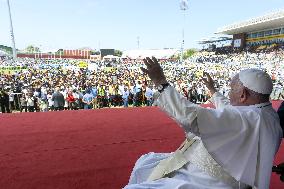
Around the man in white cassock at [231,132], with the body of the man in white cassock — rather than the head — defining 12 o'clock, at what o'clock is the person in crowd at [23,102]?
The person in crowd is roughly at 12 o'clock from the man in white cassock.

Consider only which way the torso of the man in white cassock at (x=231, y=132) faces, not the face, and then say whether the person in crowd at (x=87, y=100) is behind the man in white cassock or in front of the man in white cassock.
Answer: in front

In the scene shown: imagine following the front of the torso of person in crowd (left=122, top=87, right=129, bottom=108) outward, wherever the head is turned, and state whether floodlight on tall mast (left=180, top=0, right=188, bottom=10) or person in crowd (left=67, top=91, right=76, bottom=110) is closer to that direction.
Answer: the person in crowd

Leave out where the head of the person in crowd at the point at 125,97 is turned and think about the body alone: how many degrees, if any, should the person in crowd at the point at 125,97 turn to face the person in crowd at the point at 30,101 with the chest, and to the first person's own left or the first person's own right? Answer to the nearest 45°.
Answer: approximately 90° to the first person's own right

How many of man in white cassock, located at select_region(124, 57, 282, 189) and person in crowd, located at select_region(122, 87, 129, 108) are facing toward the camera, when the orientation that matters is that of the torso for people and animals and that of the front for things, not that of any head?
1

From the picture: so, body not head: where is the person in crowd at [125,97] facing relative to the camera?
toward the camera

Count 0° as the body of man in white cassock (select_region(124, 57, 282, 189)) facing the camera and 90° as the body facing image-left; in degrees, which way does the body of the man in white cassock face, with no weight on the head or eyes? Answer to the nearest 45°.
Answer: approximately 135°

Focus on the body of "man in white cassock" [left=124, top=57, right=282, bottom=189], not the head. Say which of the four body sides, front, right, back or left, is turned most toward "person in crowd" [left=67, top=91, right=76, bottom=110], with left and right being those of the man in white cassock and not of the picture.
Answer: front

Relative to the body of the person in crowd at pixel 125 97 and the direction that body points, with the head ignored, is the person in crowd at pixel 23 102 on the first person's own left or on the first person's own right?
on the first person's own right

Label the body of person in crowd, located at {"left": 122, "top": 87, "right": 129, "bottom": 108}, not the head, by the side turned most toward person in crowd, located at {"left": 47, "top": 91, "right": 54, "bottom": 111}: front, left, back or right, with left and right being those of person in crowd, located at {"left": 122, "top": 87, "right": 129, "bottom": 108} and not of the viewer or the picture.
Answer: right

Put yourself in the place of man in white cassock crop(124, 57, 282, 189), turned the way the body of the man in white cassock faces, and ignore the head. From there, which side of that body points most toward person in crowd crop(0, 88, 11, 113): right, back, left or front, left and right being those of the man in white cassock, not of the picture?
front
